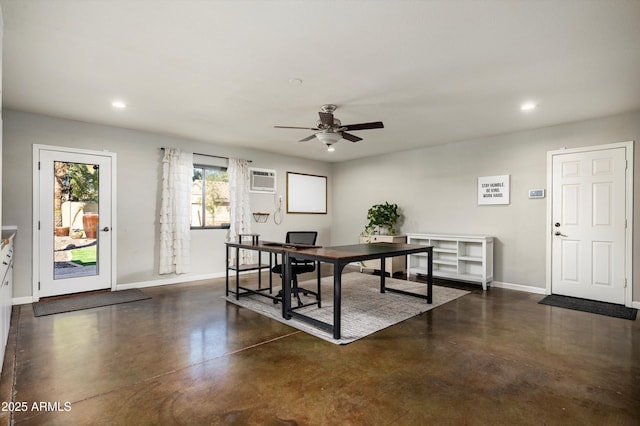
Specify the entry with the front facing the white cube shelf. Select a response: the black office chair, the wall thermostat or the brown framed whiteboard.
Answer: the brown framed whiteboard

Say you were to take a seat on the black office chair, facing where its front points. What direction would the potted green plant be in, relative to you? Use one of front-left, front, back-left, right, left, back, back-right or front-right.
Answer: back

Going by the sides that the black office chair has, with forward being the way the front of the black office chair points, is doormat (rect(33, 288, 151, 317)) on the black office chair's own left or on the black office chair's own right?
on the black office chair's own right

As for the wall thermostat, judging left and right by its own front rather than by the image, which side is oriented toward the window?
right

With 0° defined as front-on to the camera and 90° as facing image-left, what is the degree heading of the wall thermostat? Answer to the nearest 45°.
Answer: approximately 0°

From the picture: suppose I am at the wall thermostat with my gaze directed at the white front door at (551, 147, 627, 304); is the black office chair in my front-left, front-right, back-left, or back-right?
back-right

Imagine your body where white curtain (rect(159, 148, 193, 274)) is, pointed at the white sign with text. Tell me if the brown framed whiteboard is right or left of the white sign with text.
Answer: left

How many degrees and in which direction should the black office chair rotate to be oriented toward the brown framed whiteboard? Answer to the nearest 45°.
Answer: approximately 135° to its right

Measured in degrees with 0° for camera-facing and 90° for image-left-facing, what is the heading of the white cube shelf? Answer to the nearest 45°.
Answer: approximately 45°

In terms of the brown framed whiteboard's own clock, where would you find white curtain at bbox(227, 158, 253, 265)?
The white curtain is roughly at 3 o'clock from the brown framed whiteboard.
